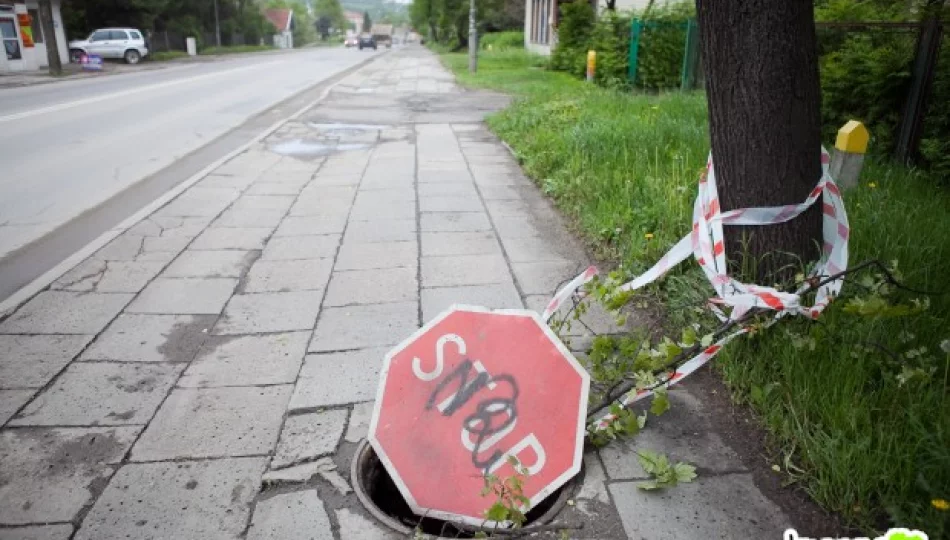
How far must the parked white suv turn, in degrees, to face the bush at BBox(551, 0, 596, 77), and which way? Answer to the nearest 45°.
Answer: approximately 135° to its left

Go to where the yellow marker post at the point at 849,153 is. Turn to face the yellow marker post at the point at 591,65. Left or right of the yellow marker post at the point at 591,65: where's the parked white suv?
left

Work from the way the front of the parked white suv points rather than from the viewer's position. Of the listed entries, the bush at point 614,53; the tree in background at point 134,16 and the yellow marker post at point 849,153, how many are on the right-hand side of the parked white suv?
1

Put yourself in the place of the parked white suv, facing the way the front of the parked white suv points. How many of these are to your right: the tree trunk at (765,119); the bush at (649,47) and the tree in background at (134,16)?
1

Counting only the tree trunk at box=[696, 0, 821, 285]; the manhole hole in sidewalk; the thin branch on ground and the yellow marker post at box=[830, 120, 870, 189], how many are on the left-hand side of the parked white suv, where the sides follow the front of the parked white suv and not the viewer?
4

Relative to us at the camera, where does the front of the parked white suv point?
facing to the left of the viewer

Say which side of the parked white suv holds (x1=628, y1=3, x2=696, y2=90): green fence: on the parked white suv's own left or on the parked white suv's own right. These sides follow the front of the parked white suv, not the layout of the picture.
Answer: on the parked white suv's own left

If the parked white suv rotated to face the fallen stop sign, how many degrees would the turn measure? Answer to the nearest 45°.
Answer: approximately 90° to its left

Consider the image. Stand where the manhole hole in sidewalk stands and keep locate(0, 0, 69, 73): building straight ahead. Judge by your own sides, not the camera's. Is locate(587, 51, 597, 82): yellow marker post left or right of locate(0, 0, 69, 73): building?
right

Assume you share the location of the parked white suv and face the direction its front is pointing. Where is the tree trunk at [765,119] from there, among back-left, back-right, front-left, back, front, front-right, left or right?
left

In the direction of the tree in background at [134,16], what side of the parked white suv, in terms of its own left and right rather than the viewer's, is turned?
right

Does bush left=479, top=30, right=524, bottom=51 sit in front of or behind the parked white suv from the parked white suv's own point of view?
behind

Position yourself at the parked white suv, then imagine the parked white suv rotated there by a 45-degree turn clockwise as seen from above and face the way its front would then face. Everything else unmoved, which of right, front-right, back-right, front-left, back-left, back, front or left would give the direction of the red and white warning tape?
back-left

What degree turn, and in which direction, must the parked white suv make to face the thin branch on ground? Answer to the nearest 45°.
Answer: approximately 90° to its left

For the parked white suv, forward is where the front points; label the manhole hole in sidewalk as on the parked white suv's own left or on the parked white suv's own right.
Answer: on the parked white suv's own left
